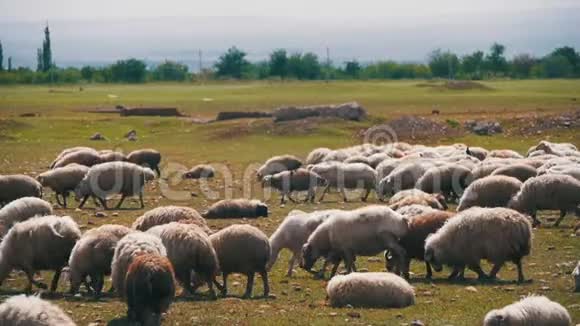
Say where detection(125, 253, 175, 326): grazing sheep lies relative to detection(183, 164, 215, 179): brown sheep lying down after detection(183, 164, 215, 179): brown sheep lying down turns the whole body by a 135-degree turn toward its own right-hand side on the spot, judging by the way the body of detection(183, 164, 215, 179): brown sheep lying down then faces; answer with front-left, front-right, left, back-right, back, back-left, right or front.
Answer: back-right

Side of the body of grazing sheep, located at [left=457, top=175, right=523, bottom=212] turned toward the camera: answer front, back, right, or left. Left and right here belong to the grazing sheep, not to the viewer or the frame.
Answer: left

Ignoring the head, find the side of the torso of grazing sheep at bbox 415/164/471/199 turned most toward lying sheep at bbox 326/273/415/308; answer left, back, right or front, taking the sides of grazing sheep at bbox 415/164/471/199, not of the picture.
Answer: left

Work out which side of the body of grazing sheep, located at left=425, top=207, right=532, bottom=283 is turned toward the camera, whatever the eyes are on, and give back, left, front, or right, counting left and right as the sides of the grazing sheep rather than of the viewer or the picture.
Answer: left

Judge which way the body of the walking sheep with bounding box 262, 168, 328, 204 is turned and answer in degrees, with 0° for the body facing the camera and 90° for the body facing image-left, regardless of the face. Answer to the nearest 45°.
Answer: approximately 90°

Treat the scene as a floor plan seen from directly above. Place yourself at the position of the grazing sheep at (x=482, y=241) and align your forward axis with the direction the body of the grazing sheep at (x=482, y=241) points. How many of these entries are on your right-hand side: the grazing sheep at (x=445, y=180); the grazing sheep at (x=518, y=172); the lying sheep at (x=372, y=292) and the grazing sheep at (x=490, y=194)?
3

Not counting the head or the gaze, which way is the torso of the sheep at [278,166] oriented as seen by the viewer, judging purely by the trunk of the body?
to the viewer's left

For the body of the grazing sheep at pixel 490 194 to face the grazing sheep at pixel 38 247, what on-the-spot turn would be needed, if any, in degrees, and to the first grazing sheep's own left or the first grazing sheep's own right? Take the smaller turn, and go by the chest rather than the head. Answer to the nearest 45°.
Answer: approximately 45° to the first grazing sheep's own left

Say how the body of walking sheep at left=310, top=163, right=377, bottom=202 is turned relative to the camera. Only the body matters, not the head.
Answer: to the viewer's left

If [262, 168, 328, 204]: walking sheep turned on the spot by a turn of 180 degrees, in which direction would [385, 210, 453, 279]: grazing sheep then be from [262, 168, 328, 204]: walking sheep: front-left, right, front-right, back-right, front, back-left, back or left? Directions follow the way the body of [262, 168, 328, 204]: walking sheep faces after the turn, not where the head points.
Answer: right

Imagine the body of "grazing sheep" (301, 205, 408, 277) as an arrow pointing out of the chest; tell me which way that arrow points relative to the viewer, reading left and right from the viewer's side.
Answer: facing to the left of the viewer
